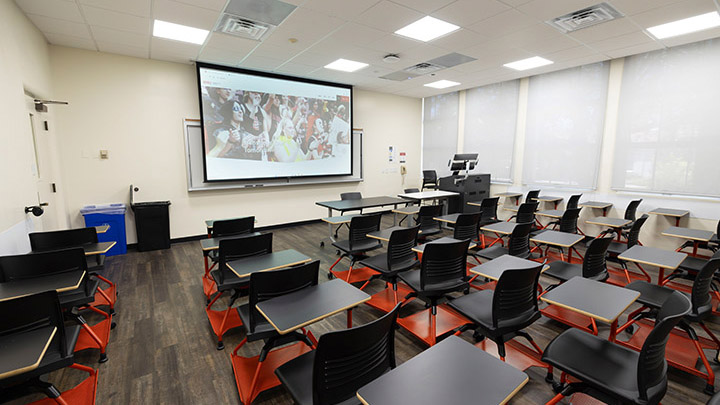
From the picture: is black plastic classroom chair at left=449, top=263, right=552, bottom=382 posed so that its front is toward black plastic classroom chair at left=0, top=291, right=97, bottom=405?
no

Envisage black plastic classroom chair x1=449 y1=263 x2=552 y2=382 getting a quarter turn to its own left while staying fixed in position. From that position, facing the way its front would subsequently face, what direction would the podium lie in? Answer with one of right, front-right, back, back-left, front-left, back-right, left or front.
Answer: back-right

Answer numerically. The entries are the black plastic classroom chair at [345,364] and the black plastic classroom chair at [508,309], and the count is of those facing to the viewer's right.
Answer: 0

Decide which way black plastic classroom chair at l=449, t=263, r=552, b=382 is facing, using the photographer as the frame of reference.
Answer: facing away from the viewer and to the left of the viewer

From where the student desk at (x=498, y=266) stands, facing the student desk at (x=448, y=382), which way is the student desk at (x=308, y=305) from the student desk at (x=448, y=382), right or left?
right

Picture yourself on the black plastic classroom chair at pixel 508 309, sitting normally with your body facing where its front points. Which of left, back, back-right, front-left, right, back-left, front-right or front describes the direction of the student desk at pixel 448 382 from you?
back-left

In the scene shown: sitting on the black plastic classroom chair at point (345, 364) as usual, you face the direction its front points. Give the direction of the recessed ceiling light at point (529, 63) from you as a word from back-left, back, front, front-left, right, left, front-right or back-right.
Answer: right

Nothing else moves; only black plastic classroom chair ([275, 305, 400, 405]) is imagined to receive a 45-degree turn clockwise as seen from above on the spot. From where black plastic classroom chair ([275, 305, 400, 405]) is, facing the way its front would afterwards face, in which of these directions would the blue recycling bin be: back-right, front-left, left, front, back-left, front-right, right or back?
front-left

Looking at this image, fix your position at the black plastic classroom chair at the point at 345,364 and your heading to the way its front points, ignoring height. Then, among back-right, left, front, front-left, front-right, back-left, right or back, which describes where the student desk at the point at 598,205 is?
right

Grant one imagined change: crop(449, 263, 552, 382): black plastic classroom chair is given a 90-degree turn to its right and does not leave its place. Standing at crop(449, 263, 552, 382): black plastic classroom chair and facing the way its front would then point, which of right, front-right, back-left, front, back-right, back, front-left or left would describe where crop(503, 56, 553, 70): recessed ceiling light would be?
front-left

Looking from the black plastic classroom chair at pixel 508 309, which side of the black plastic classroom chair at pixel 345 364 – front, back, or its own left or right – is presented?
right

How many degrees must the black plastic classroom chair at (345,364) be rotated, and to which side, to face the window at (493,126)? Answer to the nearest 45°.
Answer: approximately 90° to its right

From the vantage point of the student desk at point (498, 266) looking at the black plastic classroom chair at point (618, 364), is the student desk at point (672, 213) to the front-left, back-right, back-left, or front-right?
back-left

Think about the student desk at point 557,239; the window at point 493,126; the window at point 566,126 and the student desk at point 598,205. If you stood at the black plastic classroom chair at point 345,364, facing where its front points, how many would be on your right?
4

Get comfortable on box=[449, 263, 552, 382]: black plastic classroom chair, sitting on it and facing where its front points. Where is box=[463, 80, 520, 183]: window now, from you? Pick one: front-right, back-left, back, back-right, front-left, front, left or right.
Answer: front-right

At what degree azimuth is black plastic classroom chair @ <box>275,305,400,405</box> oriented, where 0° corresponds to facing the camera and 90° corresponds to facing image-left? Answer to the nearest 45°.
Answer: approximately 135°
